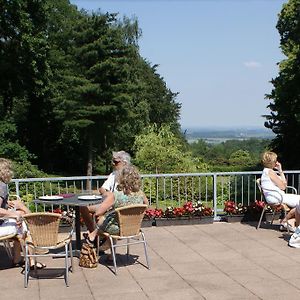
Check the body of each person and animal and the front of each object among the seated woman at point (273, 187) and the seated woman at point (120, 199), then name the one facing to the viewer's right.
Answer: the seated woman at point (273, 187)

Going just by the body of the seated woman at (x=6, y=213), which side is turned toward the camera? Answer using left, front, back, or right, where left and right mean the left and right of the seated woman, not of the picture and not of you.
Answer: right

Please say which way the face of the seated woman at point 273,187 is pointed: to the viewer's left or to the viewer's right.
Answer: to the viewer's right

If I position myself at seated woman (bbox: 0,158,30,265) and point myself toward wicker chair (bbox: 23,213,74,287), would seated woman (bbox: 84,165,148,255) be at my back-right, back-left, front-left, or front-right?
front-left

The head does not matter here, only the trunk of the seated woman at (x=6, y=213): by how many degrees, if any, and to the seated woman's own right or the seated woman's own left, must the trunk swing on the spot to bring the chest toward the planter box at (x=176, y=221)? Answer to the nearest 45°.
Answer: approximately 45° to the seated woman's own left

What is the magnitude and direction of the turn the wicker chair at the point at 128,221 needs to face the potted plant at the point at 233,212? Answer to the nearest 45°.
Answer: approximately 90° to its right

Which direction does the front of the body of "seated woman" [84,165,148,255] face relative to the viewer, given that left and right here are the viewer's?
facing away from the viewer and to the left of the viewer

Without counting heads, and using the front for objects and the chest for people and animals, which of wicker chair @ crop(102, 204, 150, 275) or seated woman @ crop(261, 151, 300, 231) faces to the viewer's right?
the seated woman

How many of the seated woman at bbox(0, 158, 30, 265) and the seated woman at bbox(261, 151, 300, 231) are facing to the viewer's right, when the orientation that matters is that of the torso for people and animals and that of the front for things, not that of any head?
2

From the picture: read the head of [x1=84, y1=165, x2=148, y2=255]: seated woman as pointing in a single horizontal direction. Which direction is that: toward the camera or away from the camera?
away from the camera

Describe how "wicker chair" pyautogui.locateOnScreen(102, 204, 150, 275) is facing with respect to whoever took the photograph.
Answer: facing away from the viewer and to the left of the viewer

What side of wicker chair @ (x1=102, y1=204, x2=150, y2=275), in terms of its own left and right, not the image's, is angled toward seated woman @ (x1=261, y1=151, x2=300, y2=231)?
right

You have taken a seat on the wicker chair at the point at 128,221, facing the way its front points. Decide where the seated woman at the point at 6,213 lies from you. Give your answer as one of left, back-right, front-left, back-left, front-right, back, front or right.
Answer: front-left

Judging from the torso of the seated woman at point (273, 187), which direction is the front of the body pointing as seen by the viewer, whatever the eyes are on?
to the viewer's right
